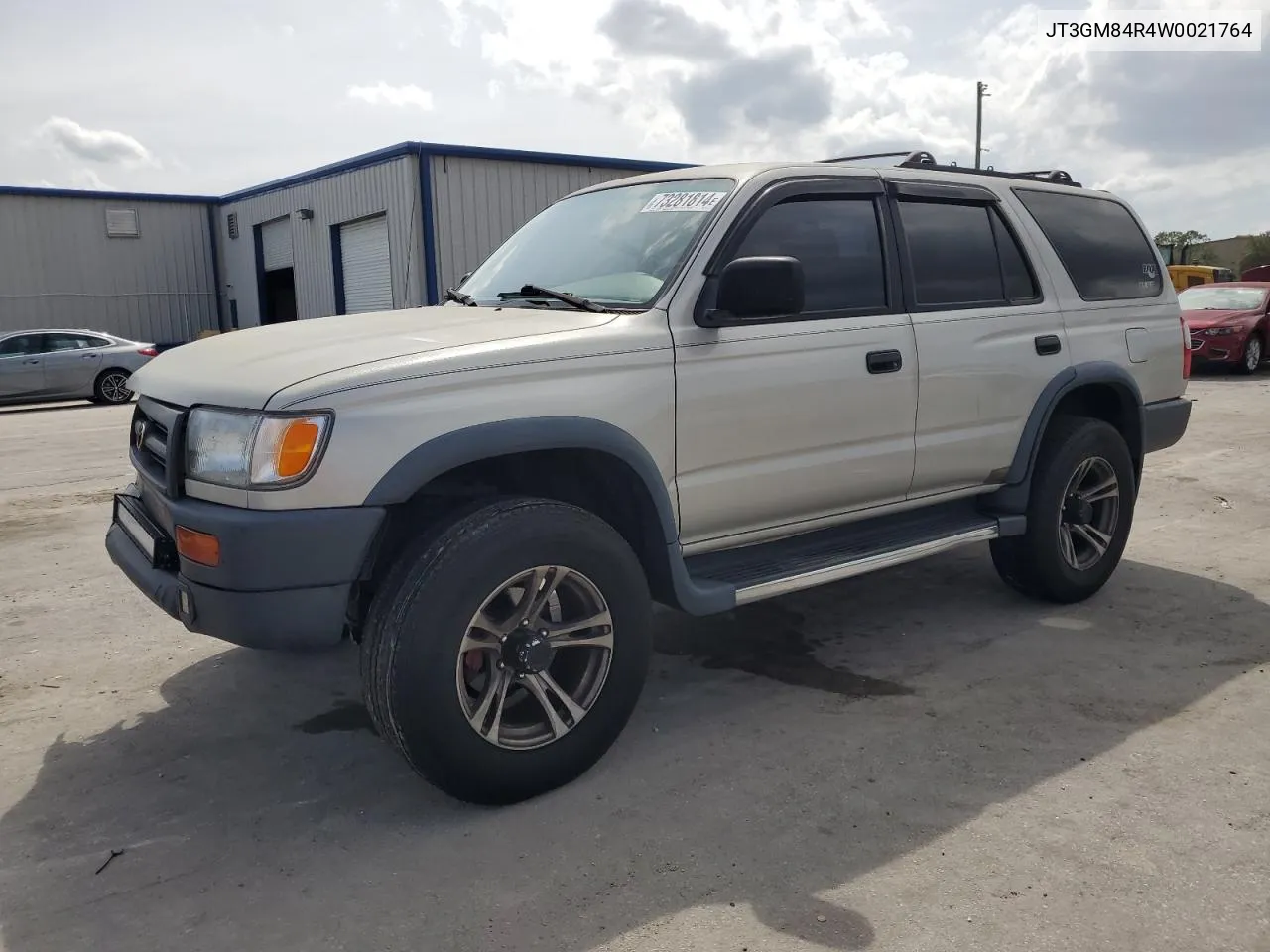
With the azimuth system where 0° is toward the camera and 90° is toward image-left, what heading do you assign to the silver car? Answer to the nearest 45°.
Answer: approximately 90°

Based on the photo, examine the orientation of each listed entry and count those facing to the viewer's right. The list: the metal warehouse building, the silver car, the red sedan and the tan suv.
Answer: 0

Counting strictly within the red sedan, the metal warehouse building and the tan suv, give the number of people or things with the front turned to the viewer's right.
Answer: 0

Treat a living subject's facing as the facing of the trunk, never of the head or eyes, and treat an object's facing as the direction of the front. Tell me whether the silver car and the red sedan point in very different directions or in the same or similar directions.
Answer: same or similar directions

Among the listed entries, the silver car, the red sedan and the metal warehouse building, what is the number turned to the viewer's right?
0

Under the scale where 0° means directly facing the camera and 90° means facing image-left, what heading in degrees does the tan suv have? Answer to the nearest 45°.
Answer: approximately 45°

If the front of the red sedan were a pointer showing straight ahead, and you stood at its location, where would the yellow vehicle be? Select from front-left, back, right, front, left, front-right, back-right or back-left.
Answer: back-right

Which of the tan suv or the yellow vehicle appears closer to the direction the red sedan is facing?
the tan suv

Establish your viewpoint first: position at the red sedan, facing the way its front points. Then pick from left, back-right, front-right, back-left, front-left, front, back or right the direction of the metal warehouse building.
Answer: front-right

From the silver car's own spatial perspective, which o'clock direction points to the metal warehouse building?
The metal warehouse building is roughly at 4 o'clock from the silver car.

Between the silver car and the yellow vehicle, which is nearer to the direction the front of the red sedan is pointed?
the silver car

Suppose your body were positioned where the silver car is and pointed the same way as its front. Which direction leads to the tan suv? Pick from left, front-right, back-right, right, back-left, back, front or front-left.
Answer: left

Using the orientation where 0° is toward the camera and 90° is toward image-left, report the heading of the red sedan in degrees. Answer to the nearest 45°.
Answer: approximately 45°

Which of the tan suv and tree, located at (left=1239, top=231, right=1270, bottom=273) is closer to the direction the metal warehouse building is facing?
the tan suv
